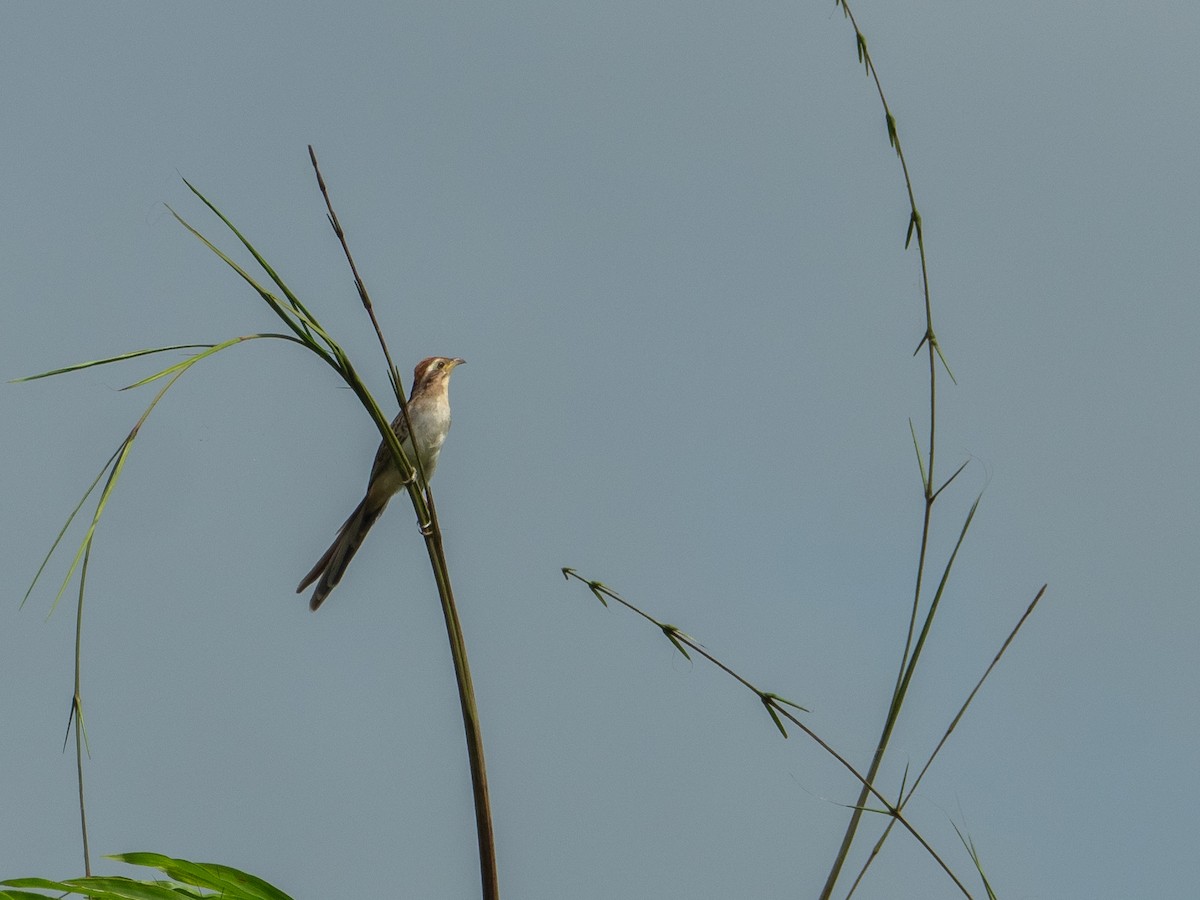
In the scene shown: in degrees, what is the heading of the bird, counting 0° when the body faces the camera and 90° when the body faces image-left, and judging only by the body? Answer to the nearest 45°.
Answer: approximately 270°

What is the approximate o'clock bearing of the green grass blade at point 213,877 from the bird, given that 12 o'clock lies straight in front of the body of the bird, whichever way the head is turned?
The green grass blade is roughly at 3 o'clock from the bird.
